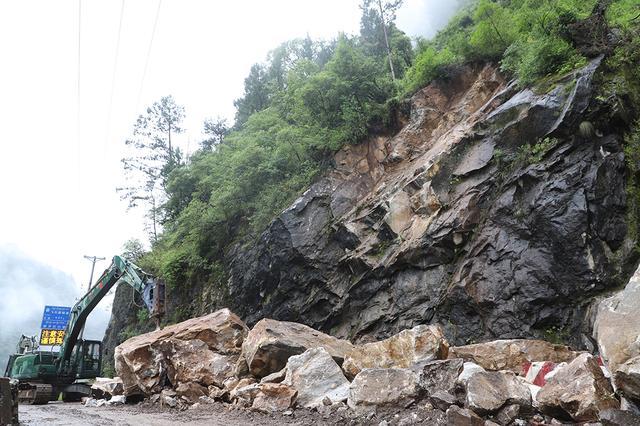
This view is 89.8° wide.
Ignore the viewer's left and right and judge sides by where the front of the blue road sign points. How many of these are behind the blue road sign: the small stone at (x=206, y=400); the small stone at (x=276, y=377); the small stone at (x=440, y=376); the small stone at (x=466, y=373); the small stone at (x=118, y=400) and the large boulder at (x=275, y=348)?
0

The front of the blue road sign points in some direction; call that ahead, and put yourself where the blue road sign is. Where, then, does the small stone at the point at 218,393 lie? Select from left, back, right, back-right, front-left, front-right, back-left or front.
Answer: front

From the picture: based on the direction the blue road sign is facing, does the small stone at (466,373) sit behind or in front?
in front

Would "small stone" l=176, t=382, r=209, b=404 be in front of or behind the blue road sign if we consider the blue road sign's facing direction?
in front

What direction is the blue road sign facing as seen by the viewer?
toward the camera

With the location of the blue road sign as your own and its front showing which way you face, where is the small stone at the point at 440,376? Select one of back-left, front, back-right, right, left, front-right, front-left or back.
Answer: front

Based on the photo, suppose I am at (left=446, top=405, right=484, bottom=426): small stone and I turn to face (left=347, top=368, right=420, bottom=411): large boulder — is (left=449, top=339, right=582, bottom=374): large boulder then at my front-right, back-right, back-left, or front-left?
front-right

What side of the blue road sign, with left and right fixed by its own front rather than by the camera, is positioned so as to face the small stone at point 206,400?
front

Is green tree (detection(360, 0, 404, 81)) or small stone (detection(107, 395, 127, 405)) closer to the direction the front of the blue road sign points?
the small stone

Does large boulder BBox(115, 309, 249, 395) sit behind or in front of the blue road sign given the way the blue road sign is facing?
in front

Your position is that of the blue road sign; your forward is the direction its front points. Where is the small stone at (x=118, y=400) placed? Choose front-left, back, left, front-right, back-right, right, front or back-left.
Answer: front

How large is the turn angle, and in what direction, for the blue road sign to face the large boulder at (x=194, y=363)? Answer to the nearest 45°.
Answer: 0° — it already faces it

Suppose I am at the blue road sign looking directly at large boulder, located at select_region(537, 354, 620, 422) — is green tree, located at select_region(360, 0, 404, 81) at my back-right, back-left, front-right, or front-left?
front-left

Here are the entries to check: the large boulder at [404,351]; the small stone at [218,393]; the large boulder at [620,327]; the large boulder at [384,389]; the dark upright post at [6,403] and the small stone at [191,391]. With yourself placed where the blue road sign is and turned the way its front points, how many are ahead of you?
6

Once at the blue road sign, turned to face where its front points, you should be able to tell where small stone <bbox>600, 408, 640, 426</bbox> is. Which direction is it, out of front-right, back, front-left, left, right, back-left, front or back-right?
front
